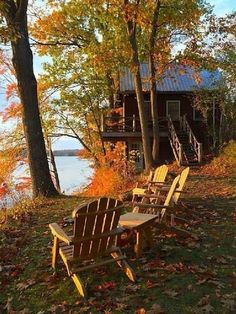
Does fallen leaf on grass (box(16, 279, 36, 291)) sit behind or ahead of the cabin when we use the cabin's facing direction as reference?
ahead

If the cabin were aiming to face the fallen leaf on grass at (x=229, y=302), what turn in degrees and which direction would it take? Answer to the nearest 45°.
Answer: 0° — it already faces it

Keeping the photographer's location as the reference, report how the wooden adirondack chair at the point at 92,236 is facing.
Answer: facing away from the viewer and to the left of the viewer

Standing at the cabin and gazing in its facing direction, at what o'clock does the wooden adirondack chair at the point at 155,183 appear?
The wooden adirondack chair is roughly at 12 o'clock from the cabin.

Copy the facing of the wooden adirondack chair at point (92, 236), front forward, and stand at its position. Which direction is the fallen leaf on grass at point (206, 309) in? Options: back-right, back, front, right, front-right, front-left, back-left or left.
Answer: back

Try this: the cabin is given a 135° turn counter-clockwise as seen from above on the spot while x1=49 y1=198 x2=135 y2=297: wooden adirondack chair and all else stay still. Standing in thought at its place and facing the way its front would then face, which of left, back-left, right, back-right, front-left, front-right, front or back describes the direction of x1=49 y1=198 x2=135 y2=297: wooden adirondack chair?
back-right

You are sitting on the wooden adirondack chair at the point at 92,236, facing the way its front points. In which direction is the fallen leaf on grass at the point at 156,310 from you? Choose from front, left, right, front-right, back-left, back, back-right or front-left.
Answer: back
